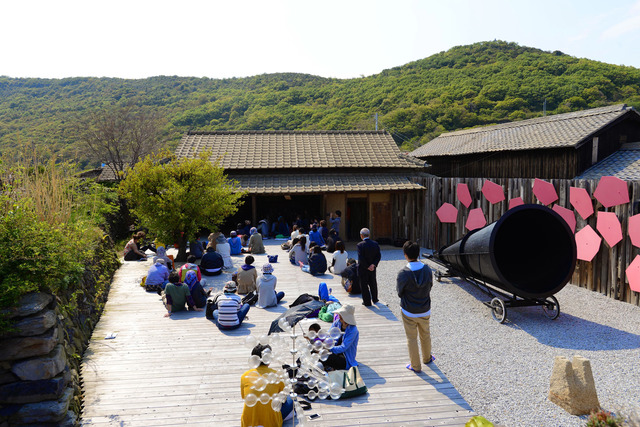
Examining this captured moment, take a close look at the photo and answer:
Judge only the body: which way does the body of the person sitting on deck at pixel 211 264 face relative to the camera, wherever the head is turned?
away from the camera

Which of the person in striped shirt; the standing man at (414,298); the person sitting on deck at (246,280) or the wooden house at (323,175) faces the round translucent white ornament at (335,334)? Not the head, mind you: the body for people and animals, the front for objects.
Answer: the wooden house

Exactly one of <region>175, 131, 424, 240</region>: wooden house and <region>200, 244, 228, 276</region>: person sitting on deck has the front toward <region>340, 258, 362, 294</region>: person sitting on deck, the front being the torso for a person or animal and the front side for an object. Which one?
the wooden house

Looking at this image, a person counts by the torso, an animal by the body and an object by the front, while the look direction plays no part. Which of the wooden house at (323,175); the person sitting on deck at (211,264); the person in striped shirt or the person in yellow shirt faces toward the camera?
the wooden house

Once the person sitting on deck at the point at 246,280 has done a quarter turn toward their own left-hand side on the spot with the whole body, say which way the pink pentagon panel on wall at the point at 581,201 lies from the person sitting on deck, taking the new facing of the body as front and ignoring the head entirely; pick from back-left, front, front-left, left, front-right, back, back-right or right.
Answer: back

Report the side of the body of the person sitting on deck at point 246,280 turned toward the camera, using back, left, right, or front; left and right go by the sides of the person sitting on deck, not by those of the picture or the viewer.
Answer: back

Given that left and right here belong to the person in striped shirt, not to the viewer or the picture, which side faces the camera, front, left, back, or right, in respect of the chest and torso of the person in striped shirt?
back

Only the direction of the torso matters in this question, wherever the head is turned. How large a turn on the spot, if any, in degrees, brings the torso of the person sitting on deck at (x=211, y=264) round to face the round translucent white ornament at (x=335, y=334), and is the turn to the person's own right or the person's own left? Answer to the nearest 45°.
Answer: approximately 180°

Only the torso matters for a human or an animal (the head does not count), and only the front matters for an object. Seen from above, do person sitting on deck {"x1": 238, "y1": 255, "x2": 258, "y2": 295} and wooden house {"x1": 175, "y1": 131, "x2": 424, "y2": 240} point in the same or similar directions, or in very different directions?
very different directions

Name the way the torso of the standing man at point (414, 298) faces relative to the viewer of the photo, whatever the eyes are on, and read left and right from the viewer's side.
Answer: facing away from the viewer

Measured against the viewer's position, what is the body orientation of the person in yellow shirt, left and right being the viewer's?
facing away from the viewer and to the right of the viewer

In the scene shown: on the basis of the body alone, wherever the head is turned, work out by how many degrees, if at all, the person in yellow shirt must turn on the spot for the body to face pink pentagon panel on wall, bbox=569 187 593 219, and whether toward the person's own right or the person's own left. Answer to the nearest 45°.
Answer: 0° — they already face it

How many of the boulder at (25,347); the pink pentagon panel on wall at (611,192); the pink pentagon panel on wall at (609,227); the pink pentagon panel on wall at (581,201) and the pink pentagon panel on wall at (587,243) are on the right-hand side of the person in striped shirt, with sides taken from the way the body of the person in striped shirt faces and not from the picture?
4
